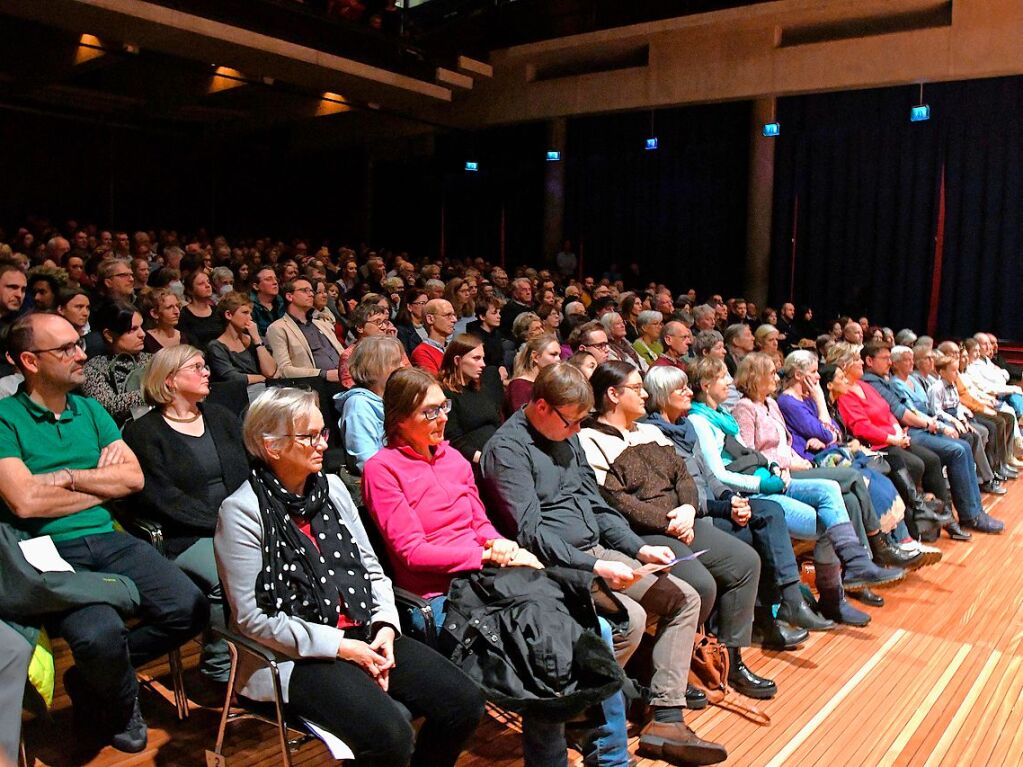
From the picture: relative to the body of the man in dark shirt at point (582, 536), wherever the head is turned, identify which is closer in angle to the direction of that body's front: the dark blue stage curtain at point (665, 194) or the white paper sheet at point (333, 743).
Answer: the white paper sheet

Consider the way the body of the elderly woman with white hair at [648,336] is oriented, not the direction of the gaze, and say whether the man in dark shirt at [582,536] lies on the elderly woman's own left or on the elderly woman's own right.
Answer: on the elderly woman's own right

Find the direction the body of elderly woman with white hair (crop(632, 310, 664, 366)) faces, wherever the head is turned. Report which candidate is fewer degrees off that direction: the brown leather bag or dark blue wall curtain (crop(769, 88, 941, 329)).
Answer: the brown leather bag

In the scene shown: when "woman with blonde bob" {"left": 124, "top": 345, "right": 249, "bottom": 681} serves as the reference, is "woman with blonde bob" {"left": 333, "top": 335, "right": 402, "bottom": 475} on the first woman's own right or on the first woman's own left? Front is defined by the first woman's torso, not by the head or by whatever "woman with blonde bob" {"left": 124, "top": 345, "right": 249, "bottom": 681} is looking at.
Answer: on the first woman's own left

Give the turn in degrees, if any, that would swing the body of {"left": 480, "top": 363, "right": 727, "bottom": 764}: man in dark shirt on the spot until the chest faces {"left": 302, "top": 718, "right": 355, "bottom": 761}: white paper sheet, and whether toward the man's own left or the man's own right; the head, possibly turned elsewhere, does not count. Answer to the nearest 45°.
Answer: approximately 90° to the man's own right

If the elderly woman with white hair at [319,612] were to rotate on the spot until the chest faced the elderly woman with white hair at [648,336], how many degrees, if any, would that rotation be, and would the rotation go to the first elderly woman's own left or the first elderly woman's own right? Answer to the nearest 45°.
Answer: approximately 90° to the first elderly woman's own left

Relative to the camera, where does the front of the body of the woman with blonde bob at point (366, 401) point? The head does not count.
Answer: to the viewer's right

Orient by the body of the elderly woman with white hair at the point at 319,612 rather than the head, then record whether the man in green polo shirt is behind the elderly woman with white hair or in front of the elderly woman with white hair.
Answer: behind
